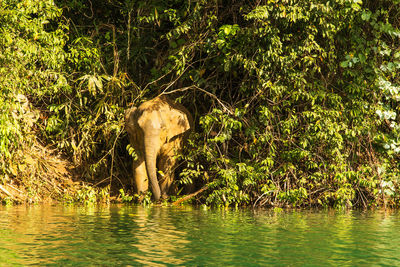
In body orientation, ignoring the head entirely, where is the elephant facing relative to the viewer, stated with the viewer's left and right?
facing the viewer
